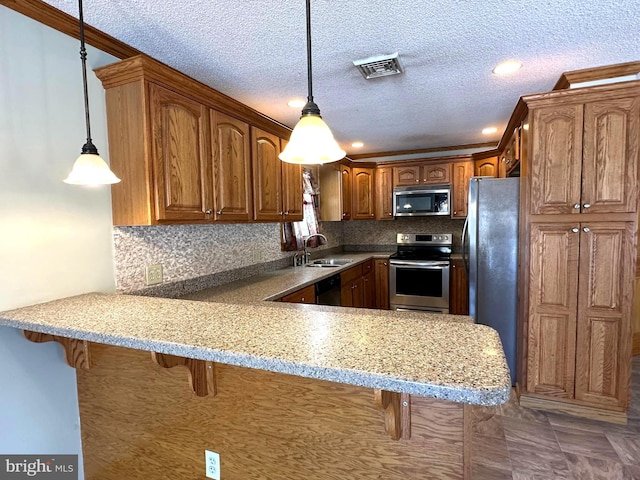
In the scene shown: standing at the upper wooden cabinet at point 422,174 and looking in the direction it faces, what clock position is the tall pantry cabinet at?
The tall pantry cabinet is roughly at 11 o'clock from the upper wooden cabinet.

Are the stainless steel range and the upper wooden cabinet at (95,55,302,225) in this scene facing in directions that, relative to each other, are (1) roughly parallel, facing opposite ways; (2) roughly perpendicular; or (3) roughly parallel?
roughly perpendicular

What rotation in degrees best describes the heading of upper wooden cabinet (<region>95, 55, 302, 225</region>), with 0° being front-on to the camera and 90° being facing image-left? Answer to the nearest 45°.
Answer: approximately 315°

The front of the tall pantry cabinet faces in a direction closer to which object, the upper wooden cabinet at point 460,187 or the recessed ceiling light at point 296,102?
the recessed ceiling light

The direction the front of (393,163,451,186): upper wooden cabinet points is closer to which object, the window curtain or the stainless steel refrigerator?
the stainless steel refrigerator

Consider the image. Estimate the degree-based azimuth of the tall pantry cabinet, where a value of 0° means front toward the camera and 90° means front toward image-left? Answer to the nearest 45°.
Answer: approximately 0°

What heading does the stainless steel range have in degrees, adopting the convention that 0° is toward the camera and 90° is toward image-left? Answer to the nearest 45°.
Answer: approximately 0°
